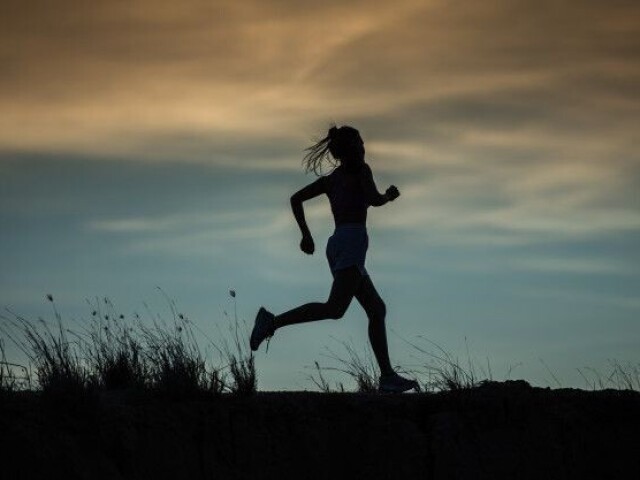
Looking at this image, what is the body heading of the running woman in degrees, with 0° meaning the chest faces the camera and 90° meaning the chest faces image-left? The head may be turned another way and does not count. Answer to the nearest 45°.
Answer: approximately 270°
